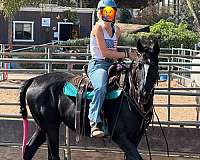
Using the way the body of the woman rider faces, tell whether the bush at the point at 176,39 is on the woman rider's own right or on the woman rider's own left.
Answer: on the woman rider's own left

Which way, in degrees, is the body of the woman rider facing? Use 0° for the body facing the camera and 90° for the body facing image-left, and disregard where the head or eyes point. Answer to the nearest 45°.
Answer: approximately 315°
